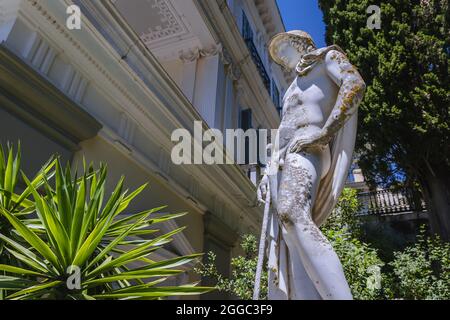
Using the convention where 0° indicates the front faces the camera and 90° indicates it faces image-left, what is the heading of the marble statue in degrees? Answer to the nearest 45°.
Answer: approximately 45°

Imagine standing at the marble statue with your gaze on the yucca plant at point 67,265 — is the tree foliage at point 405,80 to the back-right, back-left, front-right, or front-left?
back-right

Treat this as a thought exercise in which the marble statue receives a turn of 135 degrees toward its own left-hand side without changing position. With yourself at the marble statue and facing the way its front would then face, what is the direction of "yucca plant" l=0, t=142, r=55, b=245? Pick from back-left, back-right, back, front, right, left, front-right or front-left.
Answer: back

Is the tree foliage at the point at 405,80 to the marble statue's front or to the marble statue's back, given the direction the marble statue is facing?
to the back

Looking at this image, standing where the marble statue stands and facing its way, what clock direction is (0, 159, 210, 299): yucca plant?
The yucca plant is roughly at 1 o'clock from the marble statue.

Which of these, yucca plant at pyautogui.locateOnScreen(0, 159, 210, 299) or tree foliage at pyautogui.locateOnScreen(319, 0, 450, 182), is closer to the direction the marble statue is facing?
the yucca plant
